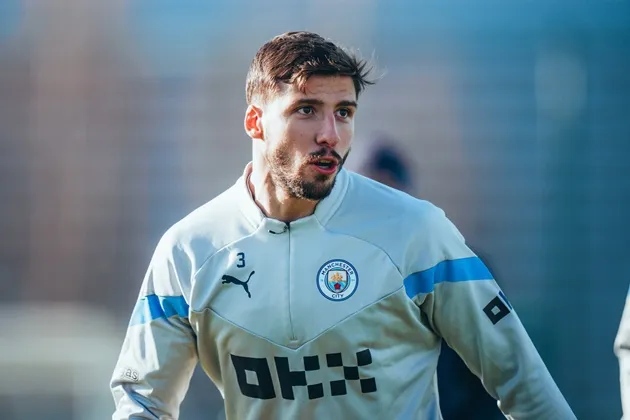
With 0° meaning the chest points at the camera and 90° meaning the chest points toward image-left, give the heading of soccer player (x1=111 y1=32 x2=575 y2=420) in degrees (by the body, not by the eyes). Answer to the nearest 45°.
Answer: approximately 0°

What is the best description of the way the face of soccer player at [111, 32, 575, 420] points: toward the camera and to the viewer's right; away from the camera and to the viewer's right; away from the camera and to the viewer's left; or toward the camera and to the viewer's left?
toward the camera and to the viewer's right

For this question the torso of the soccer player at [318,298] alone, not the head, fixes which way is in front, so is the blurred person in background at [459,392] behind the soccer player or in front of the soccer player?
behind
